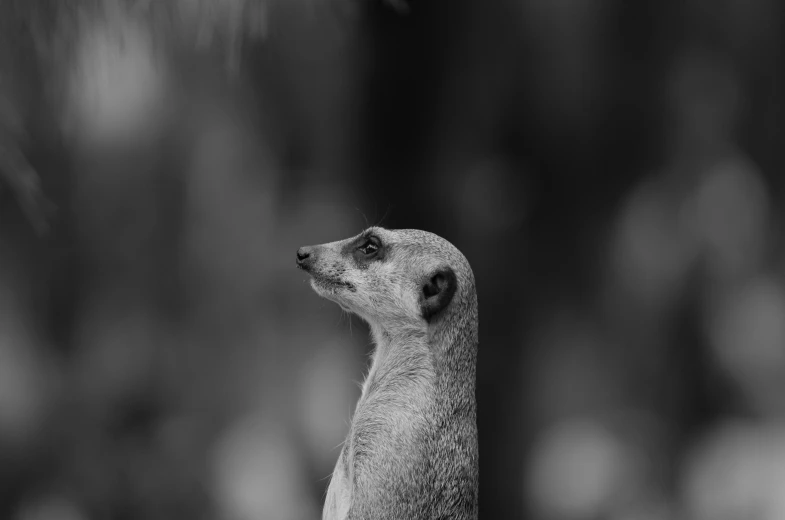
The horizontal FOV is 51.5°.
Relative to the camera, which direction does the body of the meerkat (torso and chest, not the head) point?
to the viewer's left
